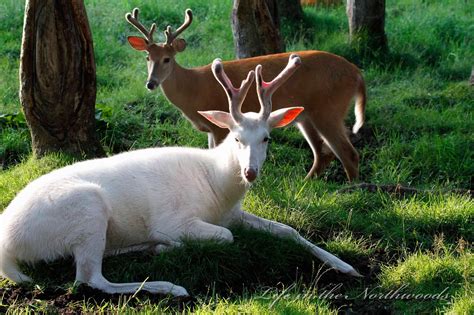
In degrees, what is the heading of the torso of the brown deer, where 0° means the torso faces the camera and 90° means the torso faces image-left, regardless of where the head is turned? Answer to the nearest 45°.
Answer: approximately 90°

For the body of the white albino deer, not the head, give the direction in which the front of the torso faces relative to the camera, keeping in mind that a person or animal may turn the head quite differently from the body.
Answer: to the viewer's right

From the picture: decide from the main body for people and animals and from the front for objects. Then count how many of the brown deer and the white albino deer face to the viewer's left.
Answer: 1

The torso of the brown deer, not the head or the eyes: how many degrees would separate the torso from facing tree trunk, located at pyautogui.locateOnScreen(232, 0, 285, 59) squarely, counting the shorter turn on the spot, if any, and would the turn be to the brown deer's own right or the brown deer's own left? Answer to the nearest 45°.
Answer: approximately 90° to the brown deer's own right

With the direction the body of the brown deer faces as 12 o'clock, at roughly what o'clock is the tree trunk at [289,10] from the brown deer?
The tree trunk is roughly at 3 o'clock from the brown deer.

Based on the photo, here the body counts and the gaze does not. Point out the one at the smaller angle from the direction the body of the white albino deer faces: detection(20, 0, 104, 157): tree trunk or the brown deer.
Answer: the brown deer

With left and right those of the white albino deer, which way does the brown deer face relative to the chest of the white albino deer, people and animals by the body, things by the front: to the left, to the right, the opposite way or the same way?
the opposite way

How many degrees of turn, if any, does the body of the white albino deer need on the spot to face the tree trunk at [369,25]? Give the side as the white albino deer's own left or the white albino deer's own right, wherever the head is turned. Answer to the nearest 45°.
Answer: approximately 45° to the white albino deer's own left

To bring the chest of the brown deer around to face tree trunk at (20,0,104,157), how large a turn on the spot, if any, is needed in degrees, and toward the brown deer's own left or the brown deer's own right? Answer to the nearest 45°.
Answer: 0° — it already faces it
